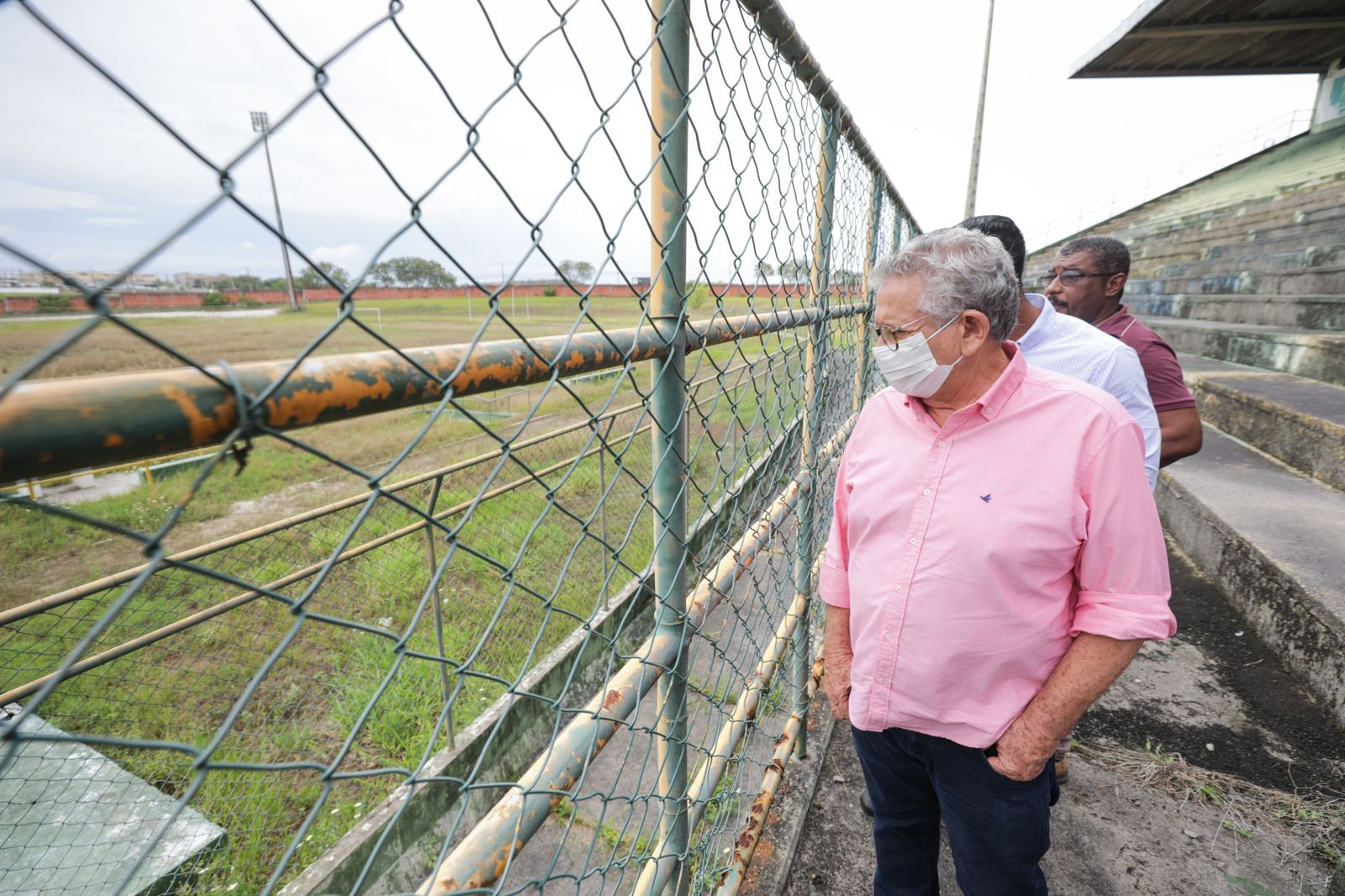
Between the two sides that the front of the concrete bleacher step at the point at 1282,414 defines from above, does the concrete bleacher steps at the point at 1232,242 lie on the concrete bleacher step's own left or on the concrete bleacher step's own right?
on the concrete bleacher step's own right

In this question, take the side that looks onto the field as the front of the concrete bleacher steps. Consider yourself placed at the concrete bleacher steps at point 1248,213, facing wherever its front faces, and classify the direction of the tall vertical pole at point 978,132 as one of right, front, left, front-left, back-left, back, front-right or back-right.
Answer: right

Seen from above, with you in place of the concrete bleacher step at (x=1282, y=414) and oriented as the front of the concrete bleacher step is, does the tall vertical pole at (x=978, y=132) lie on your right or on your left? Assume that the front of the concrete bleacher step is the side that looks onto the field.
on your right

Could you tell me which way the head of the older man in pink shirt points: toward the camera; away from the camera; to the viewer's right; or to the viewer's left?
to the viewer's left

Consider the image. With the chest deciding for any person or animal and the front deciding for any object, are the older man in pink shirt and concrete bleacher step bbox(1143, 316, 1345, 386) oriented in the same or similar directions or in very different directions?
same or similar directions

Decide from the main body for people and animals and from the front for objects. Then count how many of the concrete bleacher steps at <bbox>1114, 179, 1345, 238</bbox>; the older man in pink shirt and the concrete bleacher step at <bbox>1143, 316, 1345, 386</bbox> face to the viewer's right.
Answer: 0

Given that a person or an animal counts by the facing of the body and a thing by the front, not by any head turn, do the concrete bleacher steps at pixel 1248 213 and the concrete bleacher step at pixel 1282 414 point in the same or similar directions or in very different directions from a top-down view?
same or similar directions

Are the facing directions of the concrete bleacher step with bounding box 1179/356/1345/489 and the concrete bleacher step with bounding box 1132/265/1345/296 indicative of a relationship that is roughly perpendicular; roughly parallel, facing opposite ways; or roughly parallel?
roughly parallel

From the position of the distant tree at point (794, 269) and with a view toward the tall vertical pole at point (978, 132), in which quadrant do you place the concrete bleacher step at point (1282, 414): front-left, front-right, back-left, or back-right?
front-right

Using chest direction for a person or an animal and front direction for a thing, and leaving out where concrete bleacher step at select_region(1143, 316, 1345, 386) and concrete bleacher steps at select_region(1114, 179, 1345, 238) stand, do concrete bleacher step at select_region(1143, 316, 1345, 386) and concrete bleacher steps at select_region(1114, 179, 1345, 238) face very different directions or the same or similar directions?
same or similar directions

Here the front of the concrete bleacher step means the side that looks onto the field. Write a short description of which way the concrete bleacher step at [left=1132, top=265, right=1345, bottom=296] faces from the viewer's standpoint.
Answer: facing the viewer and to the left of the viewer

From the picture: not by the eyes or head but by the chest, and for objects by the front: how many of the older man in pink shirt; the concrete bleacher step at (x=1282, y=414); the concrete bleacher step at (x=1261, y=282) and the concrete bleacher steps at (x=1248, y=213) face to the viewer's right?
0
